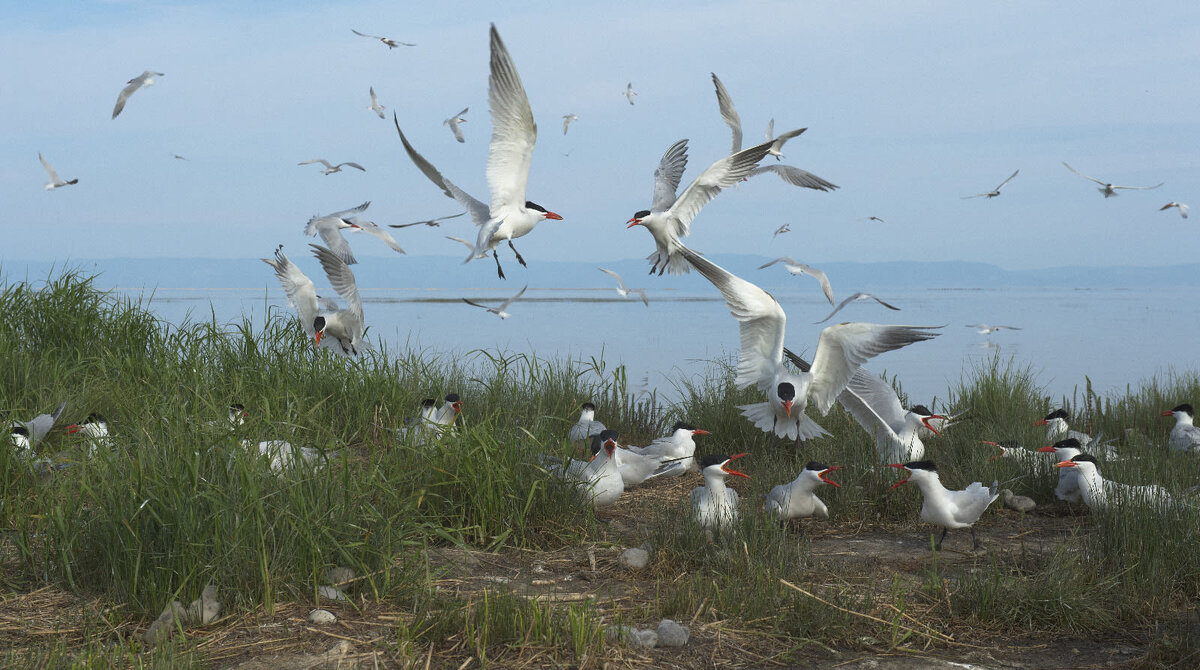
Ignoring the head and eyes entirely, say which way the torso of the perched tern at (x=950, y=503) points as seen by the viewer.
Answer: to the viewer's left

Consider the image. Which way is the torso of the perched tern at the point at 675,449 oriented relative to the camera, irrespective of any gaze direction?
to the viewer's right

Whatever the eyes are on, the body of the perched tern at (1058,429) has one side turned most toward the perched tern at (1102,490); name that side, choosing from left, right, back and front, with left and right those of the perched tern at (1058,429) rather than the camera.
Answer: left

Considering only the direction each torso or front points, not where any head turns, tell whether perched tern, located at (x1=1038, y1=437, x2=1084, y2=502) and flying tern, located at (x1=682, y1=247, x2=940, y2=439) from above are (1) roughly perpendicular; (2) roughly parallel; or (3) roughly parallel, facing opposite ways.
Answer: roughly perpendicular

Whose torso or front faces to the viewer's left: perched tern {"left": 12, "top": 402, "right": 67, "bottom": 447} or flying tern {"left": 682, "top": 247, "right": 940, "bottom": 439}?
the perched tern

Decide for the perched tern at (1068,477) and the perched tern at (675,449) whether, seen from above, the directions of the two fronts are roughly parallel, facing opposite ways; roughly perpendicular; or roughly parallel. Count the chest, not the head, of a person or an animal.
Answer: roughly parallel, facing opposite ways

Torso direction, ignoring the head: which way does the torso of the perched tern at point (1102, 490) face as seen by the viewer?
to the viewer's left

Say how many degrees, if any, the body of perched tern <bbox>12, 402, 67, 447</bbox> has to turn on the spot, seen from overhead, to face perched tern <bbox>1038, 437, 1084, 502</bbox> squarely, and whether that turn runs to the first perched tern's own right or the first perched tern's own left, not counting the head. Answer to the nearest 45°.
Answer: approximately 135° to the first perched tern's own left

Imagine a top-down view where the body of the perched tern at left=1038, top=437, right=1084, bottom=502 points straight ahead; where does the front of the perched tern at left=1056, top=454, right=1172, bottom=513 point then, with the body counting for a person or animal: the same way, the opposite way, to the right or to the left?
the same way

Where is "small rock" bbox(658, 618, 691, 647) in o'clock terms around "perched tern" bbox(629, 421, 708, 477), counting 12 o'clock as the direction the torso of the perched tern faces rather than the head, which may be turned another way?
The small rock is roughly at 3 o'clock from the perched tern.

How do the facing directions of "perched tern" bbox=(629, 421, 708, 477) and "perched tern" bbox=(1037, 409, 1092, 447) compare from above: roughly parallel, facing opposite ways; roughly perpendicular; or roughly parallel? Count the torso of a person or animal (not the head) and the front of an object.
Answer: roughly parallel, facing opposite ways

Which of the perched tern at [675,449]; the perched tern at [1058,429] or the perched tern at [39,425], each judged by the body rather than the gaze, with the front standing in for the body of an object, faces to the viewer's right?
the perched tern at [675,449]

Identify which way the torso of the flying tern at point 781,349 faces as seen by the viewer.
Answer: toward the camera

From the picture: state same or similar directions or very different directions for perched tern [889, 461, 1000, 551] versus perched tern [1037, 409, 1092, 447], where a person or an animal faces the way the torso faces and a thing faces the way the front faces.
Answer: same or similar directions
